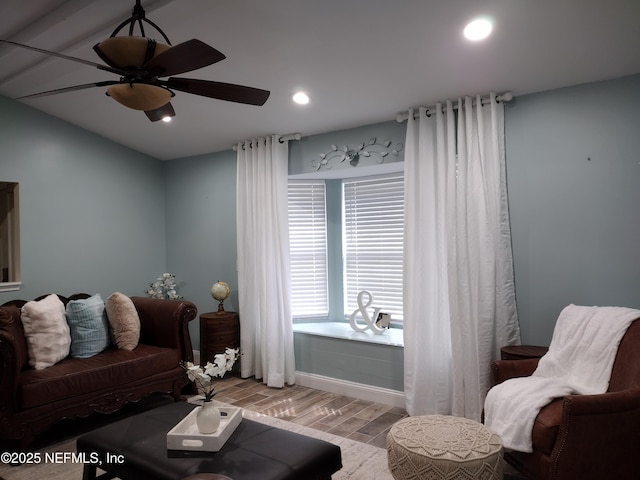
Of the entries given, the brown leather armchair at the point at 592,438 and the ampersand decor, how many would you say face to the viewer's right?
0

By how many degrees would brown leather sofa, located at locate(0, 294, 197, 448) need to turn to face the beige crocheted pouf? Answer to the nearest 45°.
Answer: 0° — it already faces it

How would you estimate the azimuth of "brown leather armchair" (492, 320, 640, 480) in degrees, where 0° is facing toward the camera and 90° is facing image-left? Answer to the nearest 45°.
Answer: approximately 45°

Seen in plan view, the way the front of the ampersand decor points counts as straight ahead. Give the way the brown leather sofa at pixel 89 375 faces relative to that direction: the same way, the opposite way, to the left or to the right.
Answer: to the left

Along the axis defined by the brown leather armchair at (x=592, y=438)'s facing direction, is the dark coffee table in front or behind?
in front

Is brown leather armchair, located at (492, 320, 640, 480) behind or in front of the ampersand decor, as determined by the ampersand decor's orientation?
in front

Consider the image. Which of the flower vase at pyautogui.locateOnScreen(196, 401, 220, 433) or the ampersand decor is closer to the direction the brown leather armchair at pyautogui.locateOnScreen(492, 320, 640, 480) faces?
the flower vase

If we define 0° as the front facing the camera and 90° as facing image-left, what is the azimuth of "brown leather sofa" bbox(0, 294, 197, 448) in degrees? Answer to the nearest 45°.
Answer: approximately 315°

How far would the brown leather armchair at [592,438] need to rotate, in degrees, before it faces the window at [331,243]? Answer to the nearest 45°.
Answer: approximately 90° to its right

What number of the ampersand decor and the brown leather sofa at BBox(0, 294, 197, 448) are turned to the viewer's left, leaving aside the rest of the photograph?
0
